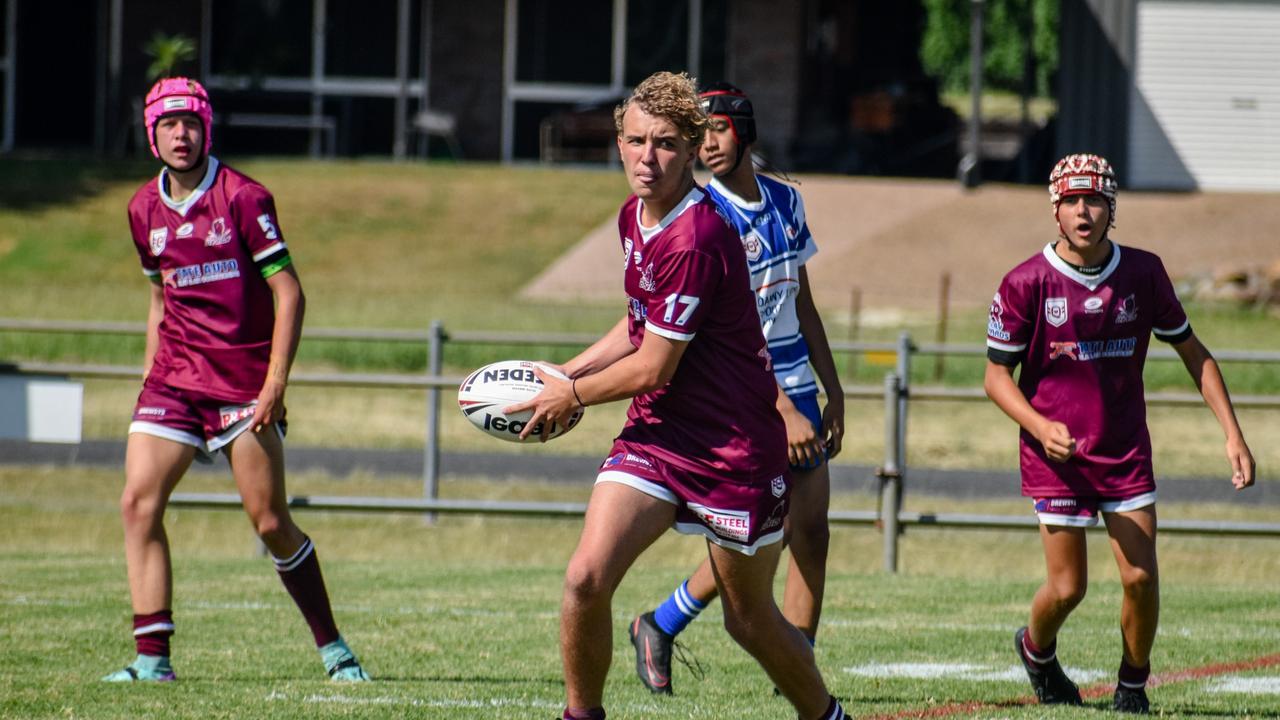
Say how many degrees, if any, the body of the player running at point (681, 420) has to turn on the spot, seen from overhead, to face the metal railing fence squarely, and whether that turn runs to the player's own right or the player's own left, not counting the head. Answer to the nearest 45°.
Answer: approximately 135° to the player's own right

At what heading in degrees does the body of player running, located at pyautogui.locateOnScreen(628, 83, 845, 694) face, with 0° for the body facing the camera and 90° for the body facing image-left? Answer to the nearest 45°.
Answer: approximately 45°

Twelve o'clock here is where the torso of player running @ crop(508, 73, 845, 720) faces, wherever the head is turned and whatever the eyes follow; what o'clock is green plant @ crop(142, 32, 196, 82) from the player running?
The green plant is roughly at 4 o'clock from the player running.

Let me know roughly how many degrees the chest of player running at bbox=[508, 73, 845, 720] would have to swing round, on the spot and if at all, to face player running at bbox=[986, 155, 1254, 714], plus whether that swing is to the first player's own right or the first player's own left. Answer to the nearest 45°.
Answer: approximately 180°

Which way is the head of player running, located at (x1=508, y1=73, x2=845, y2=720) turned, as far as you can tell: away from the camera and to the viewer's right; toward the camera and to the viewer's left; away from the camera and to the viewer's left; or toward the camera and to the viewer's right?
toward the camera and to the viewer's left

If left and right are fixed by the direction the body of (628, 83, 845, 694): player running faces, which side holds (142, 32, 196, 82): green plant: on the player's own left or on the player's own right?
on the player's own right

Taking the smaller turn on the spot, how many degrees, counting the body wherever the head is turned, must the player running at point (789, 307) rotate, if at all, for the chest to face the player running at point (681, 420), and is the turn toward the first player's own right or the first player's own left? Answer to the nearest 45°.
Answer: approximately 45° to the first player's own left

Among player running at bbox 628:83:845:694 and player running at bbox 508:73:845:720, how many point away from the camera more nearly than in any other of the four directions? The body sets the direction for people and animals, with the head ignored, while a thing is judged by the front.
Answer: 0
